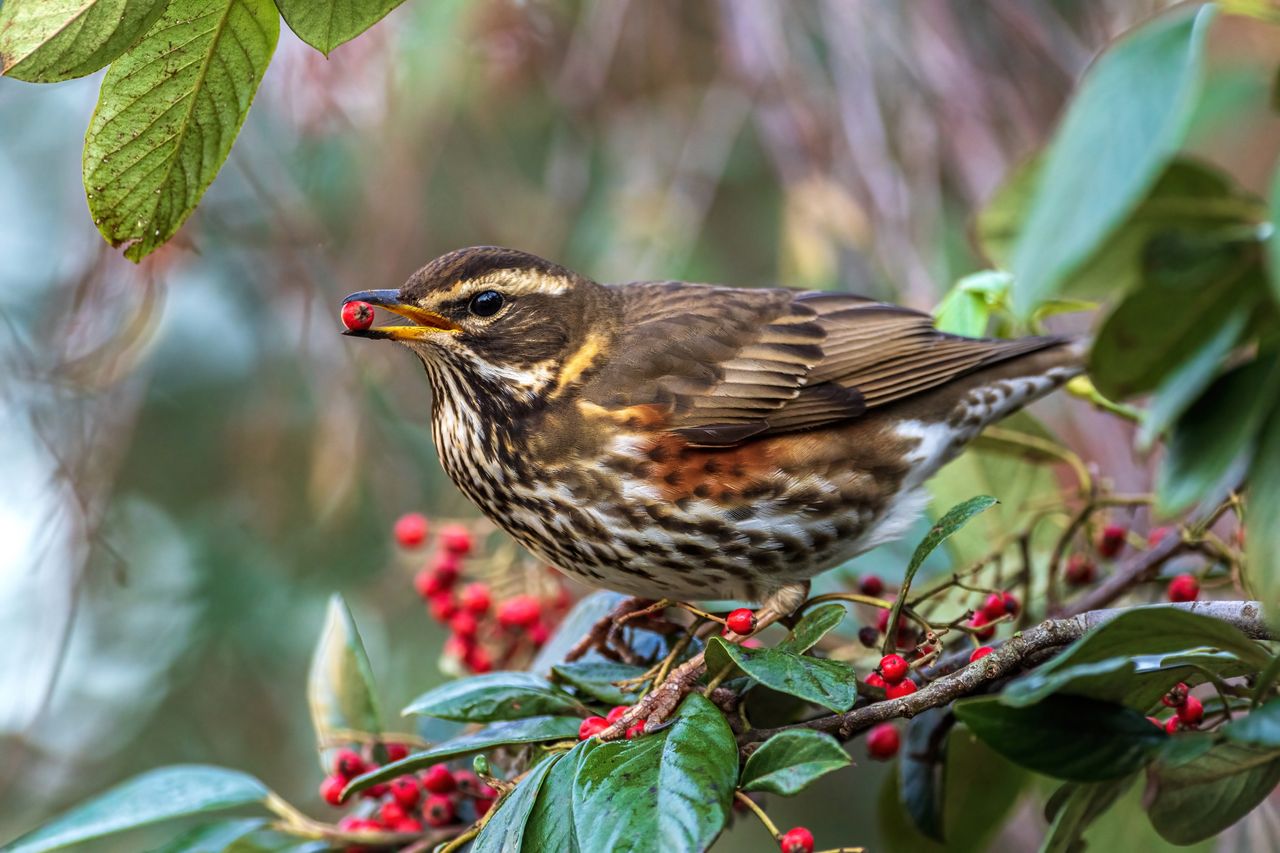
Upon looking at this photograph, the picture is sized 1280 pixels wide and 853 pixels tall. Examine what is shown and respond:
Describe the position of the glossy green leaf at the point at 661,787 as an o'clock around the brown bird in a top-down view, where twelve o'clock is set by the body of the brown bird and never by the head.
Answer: The glossy green leaf is roughly at 9 o'clock from the brown bird.

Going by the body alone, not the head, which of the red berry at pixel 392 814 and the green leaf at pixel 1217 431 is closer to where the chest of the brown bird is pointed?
the red berry

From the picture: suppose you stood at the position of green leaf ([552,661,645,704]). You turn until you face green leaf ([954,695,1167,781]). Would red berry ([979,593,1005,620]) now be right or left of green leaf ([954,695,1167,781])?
left

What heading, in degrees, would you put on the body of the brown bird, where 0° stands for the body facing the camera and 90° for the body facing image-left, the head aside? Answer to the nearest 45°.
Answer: approximately 90°

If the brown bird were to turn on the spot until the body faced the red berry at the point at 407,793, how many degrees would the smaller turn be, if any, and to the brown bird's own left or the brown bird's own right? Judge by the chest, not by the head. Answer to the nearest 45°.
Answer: approximately 45° to the brown bird's own left

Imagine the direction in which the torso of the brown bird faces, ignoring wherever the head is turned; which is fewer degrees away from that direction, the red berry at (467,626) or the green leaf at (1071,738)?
the red berry
